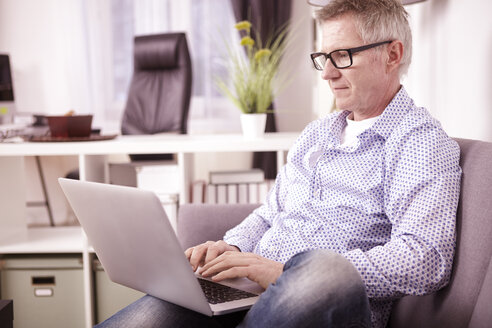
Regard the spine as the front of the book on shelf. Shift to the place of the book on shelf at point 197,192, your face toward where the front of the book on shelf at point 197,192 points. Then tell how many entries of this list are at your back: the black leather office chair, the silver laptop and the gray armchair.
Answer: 1

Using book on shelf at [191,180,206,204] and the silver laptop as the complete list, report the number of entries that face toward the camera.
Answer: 1

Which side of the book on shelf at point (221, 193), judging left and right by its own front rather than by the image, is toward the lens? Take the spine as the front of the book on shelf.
front

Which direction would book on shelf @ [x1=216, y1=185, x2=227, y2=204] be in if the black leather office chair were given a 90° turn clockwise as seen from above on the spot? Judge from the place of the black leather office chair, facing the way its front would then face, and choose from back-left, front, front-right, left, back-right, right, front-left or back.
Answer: back-left

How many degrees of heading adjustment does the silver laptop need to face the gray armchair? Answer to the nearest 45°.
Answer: approximately 45° to its right

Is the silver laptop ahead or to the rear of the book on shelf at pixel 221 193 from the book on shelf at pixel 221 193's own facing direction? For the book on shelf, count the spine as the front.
ahead

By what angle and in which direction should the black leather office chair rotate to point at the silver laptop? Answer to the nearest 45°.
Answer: approximately 45° to its left

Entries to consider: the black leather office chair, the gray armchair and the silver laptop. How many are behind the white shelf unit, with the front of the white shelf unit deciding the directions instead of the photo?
1

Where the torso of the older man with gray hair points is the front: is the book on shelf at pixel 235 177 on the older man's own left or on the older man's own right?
on the older man's own right

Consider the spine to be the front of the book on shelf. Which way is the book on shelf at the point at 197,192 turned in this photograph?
toward the camera

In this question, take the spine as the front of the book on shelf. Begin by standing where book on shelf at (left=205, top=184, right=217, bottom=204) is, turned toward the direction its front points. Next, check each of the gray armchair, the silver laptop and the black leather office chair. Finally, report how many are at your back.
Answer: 1

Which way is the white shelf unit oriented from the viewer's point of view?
toward the camera
